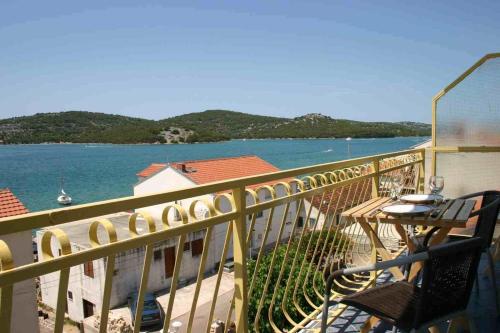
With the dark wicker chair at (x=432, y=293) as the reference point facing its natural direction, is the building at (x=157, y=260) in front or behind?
in front

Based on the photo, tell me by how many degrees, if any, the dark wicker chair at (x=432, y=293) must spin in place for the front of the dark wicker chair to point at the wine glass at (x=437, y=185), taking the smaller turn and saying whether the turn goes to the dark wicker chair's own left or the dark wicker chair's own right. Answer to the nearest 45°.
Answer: approximately 45° to the dark wicker chair's own right

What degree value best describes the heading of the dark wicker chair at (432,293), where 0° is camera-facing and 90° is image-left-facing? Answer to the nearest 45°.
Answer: approximately 135°

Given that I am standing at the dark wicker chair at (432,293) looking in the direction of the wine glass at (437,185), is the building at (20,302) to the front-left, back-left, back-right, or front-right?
front-left

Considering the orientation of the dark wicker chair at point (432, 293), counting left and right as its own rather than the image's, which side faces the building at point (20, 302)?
front

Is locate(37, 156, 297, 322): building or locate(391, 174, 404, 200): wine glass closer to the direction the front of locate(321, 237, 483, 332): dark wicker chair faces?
the building

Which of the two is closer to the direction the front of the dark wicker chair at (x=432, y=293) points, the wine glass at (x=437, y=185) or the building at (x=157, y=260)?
the building

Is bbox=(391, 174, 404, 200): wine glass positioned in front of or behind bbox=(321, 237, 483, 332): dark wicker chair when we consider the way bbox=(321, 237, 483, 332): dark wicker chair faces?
in front
